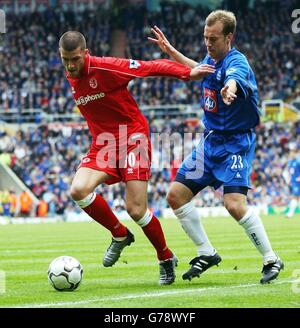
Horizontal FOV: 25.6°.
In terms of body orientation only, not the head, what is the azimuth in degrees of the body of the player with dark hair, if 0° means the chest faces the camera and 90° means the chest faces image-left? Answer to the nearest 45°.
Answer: approximately 45°

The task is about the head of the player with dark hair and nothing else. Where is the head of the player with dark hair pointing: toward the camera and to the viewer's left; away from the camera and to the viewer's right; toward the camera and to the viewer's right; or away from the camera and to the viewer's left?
toward the camera and to the viewer's left
